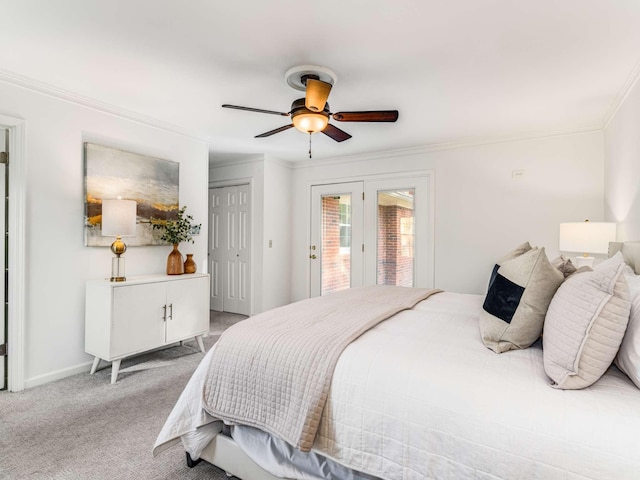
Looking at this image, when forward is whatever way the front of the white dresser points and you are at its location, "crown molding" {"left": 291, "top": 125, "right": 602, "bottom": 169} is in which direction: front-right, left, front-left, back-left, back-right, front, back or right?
front-left

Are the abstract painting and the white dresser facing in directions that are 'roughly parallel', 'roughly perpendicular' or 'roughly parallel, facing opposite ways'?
roughly parallel

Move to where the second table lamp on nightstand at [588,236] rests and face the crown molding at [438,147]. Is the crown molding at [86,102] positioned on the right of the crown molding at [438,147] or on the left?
left

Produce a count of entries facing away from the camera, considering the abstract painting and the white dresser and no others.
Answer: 0

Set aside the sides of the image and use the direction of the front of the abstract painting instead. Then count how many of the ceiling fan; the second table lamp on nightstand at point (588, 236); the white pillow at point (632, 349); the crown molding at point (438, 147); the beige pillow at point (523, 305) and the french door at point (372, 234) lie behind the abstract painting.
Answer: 0

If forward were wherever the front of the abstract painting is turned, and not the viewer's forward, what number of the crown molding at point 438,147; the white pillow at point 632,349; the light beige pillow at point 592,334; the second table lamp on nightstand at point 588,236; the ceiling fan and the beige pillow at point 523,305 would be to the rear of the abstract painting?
0

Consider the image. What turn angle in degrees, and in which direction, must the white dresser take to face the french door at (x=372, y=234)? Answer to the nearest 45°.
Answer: approximately 45° to its left

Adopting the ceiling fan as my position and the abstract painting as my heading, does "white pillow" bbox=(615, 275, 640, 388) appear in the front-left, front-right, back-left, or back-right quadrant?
back-left

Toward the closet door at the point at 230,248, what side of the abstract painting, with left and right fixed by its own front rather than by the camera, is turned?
left

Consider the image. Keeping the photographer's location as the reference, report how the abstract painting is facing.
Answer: facing the viewer and to the right of the viewer

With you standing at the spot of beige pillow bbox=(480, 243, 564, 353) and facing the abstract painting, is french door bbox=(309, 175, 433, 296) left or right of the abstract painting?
right
